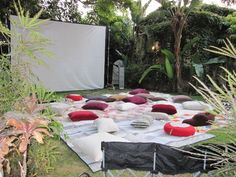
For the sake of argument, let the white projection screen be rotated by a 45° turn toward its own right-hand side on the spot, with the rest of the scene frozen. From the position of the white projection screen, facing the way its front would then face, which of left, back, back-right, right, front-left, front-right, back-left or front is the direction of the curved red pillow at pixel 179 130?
front

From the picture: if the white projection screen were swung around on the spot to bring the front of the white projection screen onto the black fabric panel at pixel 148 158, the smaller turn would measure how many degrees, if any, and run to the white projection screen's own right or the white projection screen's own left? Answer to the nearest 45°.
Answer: approximately 45° to the white projection screen's own right

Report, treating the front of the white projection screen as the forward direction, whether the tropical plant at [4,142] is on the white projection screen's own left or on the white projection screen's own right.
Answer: on the white projection screen's own right

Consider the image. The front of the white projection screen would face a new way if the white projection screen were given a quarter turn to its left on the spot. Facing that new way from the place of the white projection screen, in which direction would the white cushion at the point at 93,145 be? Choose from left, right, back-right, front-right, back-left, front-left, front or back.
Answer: back-right

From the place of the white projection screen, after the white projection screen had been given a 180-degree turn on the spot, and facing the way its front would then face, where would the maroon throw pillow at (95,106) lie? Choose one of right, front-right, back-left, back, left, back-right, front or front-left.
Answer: back-left

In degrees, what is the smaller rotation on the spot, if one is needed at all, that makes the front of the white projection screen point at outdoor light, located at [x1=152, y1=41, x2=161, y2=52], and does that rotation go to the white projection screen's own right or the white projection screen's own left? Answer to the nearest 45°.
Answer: approximately 45° to the white projection screen's own left

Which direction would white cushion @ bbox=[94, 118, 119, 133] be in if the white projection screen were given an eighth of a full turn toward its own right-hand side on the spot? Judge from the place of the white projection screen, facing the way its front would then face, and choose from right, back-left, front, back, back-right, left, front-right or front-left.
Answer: front

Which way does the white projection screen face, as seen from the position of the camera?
facing the viewer and to the right of the viewer

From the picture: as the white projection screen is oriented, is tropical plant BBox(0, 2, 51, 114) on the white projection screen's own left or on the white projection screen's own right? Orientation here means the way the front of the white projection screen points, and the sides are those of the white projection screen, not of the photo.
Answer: on the white projection screen's own right

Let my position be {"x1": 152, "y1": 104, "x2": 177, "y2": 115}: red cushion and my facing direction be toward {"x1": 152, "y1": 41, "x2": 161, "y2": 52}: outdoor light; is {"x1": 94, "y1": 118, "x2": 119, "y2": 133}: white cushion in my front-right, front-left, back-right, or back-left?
back-left

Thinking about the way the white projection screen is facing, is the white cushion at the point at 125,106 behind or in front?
in front
